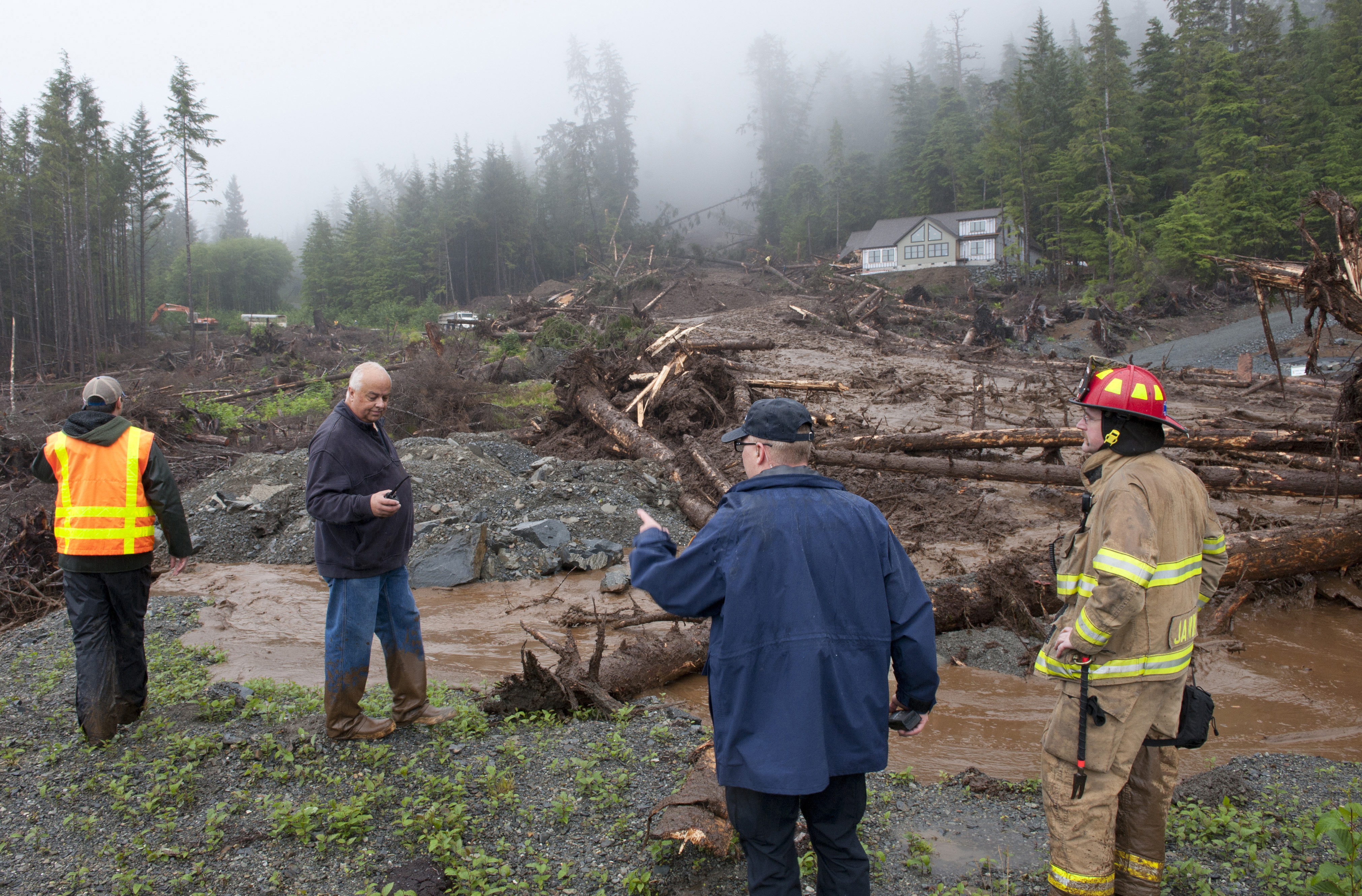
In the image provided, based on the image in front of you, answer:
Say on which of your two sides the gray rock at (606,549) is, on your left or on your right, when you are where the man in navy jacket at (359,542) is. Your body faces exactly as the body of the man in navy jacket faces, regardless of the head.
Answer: on your left

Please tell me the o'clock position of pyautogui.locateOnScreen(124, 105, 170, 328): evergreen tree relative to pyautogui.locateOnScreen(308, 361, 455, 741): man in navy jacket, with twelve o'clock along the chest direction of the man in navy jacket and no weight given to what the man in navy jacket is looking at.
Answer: The evergreen tree is roughly at 7 o'clock from the man in navy jacket.

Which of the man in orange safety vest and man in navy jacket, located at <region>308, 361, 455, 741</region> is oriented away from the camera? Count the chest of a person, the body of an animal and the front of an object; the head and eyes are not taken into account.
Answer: the man in orange safety vest

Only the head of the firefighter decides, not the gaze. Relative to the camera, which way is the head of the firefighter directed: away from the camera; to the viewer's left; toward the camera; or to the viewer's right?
to the viewer's left

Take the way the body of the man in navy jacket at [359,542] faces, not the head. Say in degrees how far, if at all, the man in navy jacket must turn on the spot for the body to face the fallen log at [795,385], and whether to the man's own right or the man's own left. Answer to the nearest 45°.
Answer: approximately 90° to the man's own left

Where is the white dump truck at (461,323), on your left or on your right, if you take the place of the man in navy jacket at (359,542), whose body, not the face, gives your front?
on your left

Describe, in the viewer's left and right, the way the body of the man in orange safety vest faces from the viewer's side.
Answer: facing away from the viewer

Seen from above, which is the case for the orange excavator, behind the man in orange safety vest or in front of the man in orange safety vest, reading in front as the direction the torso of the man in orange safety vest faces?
in front

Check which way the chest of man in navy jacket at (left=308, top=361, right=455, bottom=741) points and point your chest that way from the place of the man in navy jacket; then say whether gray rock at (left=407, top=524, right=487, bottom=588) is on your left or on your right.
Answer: on your left

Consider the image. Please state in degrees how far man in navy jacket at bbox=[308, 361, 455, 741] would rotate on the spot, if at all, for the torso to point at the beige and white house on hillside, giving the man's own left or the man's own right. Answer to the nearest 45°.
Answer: approximately 90° to the man's own left

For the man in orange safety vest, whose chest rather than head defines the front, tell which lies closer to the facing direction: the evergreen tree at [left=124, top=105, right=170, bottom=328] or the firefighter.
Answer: the evergreen tree

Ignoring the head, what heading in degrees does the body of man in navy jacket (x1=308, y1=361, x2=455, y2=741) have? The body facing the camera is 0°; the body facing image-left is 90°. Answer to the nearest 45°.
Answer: approximately 315°
